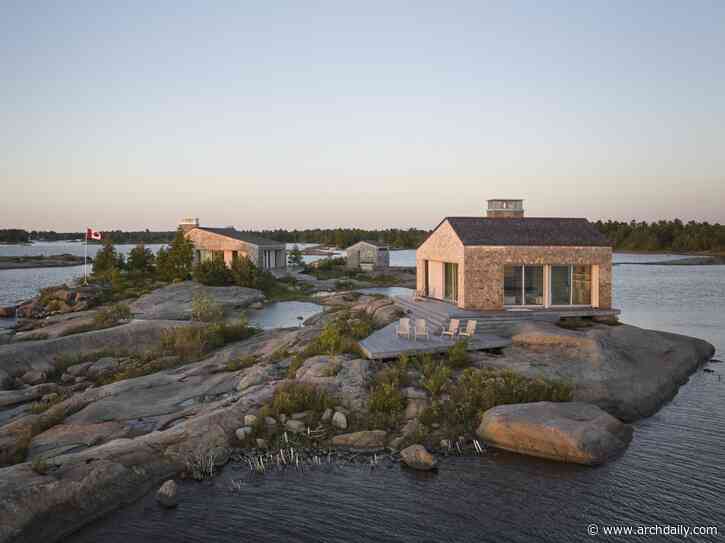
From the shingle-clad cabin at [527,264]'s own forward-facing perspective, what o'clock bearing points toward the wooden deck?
The wooden deck is roughly at 1 o'clock from the shingle-clad cabin.

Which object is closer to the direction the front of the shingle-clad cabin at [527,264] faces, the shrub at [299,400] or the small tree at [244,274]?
the shrub

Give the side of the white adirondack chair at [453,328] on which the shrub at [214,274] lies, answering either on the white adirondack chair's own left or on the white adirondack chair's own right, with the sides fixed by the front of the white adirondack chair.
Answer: on the white adirondack chair's own right

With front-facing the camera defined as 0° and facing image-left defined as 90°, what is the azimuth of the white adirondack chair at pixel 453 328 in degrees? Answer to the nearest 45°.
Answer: approximately 45°

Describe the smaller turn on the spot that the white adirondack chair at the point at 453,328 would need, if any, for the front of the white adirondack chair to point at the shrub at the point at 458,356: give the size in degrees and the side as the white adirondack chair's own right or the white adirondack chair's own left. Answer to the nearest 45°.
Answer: approximately 45° to the white adirondack chair's own left

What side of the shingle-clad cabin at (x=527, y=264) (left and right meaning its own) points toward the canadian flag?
right

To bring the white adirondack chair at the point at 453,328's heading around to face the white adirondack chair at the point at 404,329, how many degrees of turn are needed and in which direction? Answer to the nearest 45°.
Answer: approximately 45° to its right

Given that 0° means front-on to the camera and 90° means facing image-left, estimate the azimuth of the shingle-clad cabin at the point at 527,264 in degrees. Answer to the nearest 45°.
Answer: approximately 0°

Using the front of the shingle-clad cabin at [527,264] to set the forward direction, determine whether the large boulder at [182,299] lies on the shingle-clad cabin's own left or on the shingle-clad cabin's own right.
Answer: on the shingle-clad cabin's own right

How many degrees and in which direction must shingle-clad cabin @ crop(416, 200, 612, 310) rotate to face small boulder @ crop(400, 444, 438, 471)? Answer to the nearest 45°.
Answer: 0° — it already faces it
